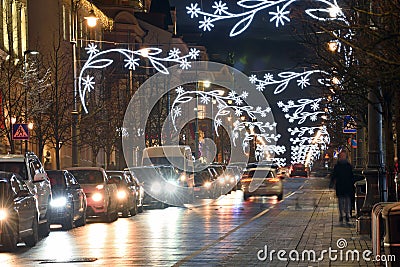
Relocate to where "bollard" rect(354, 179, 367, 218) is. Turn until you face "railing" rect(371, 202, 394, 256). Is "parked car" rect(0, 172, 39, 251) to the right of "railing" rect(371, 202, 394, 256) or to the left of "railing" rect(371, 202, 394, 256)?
right

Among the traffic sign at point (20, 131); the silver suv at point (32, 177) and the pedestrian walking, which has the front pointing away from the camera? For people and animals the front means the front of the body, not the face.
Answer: the pedestrian walking

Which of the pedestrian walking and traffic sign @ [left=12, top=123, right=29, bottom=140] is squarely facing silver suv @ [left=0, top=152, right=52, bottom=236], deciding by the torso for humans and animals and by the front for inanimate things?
the traffic sign

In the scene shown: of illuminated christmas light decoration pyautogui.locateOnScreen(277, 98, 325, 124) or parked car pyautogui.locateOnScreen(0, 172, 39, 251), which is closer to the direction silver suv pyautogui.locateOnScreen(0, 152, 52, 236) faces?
the parked car

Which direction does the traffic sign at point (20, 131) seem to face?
toward the camera

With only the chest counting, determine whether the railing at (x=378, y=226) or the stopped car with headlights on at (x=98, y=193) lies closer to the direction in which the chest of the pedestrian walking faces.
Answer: the stopped car with headlights on

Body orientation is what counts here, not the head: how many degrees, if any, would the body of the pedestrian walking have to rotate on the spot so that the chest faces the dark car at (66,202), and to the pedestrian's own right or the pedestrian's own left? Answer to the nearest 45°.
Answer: approximately 90° to the pedestrian's own left

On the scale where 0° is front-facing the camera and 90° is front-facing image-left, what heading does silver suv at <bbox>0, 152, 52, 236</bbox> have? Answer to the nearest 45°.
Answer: approximately 45°

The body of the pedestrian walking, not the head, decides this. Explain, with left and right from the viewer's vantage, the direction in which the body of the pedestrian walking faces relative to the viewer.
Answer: facing away from the viewer

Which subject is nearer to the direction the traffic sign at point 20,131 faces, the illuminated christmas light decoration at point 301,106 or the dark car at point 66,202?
the dark car

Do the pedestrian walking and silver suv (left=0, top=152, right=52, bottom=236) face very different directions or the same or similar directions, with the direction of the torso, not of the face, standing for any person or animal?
very different directions

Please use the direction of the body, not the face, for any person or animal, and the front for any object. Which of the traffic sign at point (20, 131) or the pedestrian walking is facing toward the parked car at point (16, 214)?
the traffic sign

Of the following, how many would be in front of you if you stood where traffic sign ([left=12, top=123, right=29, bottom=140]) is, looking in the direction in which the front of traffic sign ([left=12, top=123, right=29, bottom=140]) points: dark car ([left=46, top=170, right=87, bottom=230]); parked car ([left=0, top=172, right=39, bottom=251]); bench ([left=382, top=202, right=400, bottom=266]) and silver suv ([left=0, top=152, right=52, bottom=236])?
4
